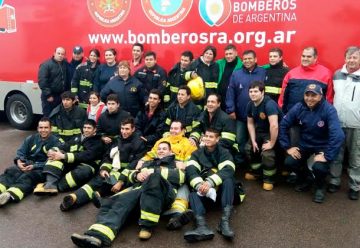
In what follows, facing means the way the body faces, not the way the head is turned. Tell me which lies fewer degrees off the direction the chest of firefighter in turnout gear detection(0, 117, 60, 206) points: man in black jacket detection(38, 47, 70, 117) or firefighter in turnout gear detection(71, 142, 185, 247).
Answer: the firefighter in turnout gear

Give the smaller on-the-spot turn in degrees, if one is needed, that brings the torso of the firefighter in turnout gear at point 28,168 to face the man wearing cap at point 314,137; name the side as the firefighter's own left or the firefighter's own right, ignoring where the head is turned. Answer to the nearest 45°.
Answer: approximately 90° to the firefighter's own left

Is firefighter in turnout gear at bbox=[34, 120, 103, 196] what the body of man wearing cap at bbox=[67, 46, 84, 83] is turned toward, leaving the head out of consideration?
yes

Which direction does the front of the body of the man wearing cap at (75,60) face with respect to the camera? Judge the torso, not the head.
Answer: toward the camera

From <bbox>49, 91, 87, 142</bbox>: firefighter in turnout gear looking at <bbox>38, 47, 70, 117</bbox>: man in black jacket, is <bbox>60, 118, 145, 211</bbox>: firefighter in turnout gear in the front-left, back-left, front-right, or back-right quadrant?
back-right

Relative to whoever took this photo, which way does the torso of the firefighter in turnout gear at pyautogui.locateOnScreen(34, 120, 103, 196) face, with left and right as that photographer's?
facing the viewer and to the left of the viewer

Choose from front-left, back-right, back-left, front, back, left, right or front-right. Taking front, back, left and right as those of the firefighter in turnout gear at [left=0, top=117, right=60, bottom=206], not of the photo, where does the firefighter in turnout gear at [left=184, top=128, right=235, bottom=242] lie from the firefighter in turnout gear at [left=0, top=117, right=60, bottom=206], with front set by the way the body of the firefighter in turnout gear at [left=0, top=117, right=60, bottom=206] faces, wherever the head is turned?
left

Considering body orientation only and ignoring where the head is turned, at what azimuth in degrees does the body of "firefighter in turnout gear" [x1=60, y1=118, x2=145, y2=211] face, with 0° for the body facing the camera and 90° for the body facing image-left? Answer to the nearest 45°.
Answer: approximately 45°

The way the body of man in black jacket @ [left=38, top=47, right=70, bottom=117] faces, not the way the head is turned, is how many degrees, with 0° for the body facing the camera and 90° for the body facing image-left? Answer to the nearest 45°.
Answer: approximately 315°

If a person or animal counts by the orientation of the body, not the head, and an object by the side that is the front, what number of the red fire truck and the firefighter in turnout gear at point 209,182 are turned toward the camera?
1

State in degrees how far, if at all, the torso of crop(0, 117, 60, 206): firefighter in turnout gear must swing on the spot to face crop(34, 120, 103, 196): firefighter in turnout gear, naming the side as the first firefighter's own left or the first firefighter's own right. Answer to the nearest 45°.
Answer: approximately 135° to the first firefighter's own left

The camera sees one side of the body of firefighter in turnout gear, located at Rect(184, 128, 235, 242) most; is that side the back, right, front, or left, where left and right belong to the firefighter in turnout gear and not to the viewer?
front
